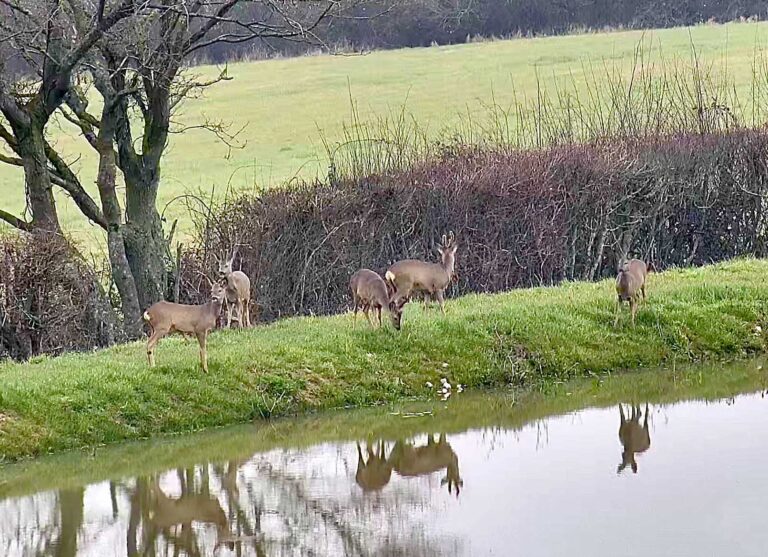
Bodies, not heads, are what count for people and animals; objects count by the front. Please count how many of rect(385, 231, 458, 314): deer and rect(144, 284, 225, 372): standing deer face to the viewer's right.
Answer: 2

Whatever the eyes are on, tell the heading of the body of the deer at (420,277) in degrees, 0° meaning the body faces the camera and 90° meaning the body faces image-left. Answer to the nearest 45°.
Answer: approximately 270°

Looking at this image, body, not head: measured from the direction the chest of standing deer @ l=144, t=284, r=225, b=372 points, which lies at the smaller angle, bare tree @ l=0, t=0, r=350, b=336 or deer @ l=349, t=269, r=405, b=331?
the deer

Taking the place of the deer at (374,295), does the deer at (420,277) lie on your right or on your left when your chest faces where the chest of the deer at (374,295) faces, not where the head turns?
on your left

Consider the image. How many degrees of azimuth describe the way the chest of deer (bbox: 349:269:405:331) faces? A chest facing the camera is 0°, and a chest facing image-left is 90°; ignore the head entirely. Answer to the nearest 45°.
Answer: approximately 315°

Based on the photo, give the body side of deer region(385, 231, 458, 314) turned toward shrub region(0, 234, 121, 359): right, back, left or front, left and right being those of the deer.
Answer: back

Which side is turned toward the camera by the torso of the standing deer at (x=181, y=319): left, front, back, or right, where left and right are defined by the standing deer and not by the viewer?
right

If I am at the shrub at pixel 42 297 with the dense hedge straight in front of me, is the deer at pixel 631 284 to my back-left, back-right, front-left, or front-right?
front-right

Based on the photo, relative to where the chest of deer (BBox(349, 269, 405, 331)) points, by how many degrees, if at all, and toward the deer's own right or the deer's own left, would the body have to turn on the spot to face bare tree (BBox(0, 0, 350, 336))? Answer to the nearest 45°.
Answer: approximately 180°

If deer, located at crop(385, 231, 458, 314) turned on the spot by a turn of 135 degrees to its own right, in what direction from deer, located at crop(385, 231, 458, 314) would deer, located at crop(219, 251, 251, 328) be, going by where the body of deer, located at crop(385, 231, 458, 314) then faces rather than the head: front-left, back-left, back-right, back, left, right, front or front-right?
front-right

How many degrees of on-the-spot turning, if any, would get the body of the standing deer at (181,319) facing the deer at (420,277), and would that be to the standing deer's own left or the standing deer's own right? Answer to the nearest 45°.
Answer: approximately 45° to the standing deer's own left

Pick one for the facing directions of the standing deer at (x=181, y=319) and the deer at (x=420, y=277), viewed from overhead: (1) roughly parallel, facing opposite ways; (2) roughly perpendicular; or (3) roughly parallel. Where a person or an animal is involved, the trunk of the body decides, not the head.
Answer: roughly parallel

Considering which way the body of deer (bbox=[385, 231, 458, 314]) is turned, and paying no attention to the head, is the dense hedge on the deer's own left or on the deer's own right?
on the deer's own left

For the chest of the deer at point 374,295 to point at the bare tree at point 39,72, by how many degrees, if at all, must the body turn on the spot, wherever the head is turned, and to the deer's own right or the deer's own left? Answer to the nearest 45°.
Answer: approximately 180°
